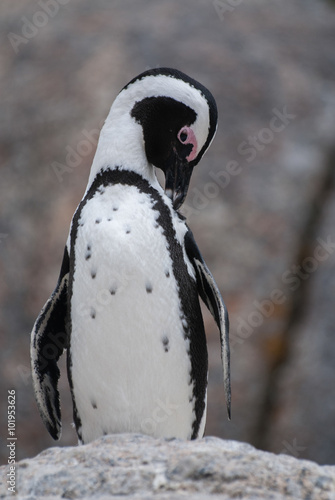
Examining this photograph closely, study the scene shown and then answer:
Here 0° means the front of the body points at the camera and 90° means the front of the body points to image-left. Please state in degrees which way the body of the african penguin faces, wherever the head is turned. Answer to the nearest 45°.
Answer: approximately 0°
